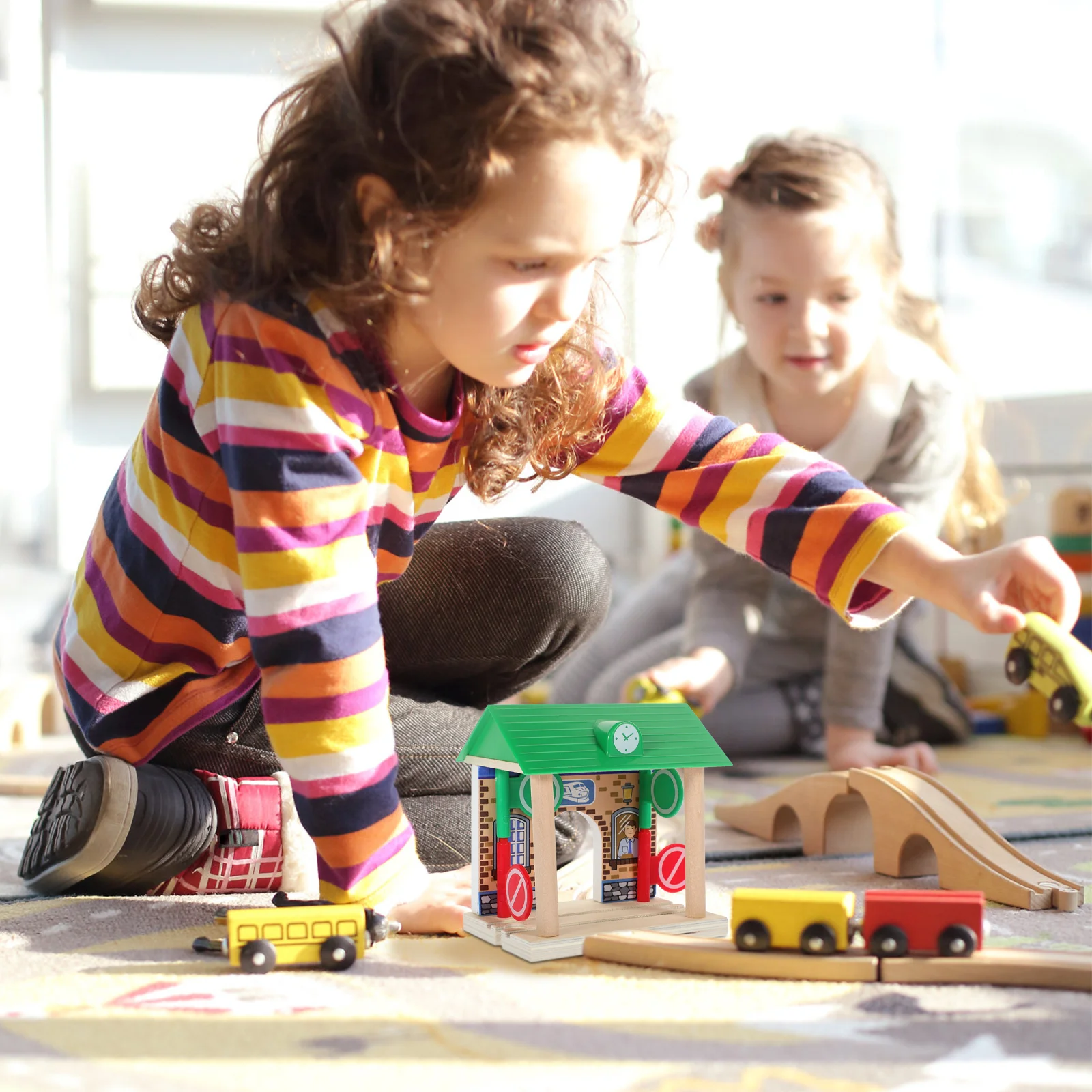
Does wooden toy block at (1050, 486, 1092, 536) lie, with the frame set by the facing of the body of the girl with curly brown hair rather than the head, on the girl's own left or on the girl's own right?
on the girl's own left

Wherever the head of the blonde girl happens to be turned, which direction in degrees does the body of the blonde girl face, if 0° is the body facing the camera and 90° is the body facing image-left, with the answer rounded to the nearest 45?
approximately 0°

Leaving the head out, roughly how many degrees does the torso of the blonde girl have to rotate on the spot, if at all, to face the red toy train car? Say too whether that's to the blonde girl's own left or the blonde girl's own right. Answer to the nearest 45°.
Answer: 0° — they already face it

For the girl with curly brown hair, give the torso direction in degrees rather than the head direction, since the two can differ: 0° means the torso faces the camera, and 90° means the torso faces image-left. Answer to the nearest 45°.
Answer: approximately 315°
